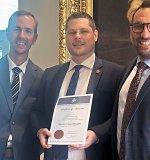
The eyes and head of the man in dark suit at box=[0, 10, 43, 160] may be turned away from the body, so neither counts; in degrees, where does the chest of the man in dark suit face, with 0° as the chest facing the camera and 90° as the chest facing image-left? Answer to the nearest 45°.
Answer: approximately 0°

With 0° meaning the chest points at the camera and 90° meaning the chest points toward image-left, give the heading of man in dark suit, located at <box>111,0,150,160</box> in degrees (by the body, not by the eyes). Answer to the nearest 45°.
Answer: approximately 45°
